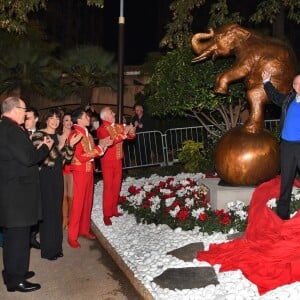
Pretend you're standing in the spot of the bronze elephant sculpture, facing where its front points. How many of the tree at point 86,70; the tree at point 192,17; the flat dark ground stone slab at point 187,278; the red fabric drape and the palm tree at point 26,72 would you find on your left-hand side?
2

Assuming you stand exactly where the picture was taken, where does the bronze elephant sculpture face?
facing to the left of the viewer

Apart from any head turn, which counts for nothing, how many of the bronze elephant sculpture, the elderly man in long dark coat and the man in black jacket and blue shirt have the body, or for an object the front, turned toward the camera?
1

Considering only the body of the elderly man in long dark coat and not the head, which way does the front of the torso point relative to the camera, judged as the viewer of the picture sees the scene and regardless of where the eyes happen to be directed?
to the viewer's right

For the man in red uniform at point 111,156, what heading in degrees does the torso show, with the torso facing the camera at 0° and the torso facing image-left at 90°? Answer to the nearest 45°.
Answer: approximately 315°

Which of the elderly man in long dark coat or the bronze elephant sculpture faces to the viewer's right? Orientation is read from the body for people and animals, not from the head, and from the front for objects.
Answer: the elderly man in long dark coat

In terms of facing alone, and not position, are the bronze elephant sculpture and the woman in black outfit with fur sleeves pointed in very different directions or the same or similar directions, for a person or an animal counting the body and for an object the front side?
very different directions

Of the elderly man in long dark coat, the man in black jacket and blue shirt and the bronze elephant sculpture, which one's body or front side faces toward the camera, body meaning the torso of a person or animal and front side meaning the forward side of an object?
the man in black jacket and blue shirt

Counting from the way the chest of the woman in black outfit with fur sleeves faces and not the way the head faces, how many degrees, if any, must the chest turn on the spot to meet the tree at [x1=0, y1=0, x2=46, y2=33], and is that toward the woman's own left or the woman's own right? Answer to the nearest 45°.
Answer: approximately 135° to the woman's own left

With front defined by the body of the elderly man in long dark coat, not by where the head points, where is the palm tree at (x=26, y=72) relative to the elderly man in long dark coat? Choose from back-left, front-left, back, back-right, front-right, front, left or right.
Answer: left

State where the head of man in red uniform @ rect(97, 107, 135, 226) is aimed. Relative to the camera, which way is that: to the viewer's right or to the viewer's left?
to the viewer's right

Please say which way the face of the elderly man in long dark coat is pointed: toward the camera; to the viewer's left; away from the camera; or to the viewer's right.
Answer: to the viewer's right

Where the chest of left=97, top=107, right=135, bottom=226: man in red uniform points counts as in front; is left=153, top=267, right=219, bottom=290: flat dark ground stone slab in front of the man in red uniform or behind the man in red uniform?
in front

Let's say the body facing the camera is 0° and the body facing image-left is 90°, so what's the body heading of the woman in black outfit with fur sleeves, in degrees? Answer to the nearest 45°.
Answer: approximately 315°

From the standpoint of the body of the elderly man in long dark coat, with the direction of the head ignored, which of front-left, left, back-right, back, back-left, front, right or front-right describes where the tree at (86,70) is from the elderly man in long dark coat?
left

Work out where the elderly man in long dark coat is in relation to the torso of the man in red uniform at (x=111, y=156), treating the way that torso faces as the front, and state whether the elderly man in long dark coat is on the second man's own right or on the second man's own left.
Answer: on the second man's own right
